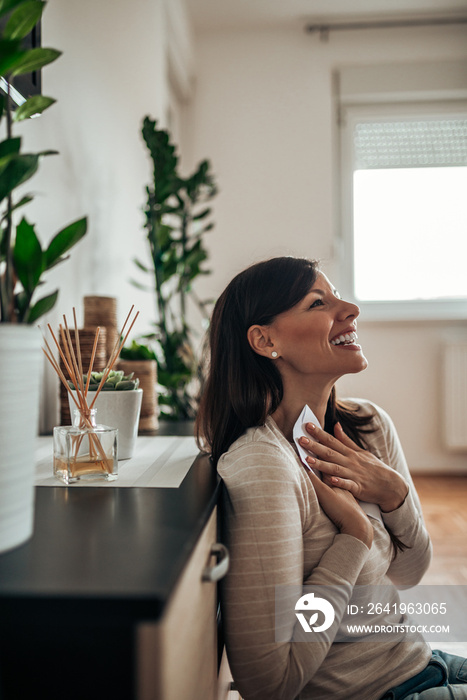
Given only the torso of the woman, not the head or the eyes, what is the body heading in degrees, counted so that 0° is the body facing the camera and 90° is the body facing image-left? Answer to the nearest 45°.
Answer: approximately 315°

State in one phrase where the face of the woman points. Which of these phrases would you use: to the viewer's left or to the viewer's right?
to the viewer's right

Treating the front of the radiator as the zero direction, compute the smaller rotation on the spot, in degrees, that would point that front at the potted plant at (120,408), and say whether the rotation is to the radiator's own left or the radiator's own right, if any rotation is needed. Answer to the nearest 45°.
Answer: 0° — it already faces it

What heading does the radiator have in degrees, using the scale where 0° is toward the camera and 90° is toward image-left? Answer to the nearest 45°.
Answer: approximately 0°

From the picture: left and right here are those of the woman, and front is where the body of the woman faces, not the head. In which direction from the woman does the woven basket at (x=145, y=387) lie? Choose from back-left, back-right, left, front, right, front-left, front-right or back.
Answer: back
